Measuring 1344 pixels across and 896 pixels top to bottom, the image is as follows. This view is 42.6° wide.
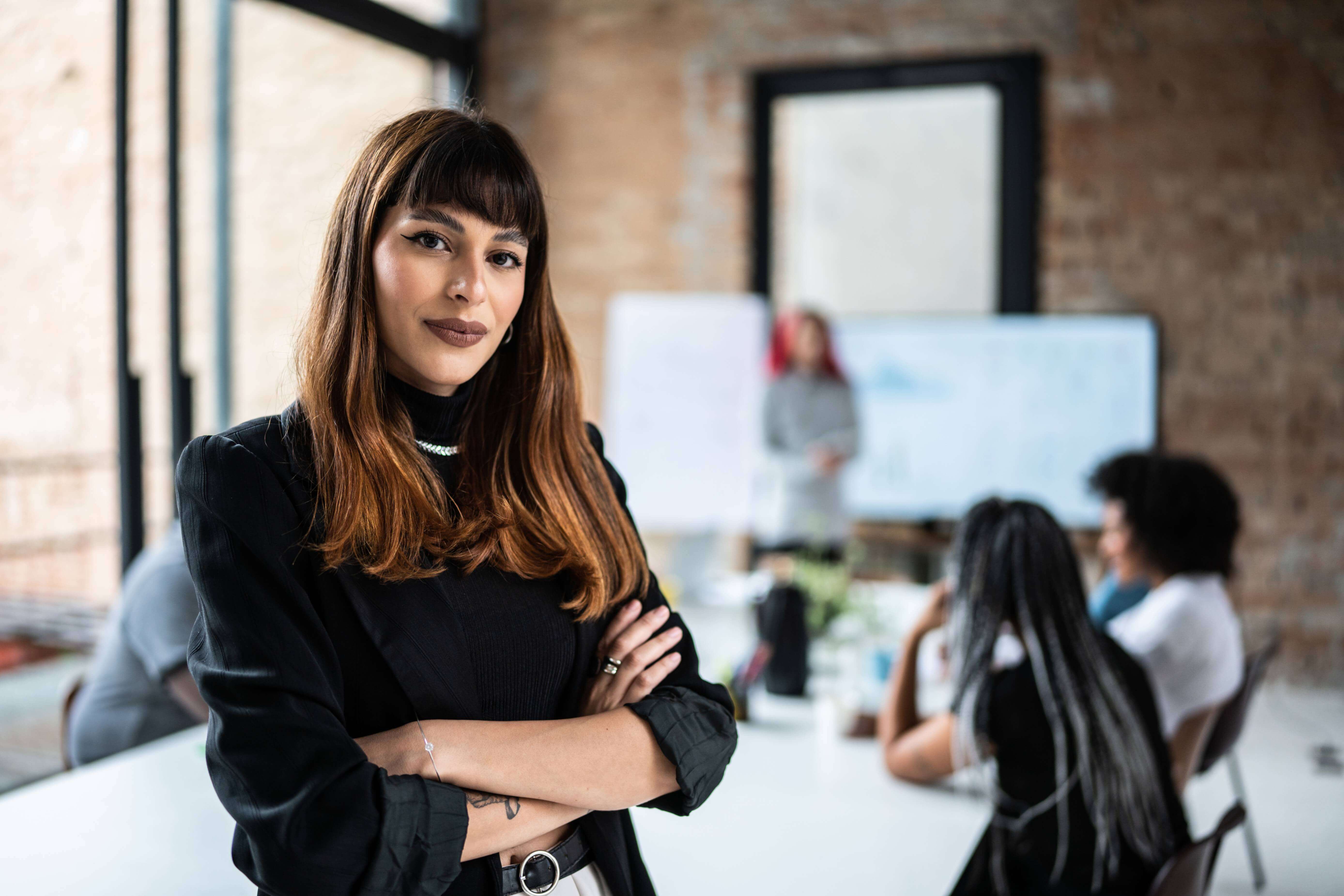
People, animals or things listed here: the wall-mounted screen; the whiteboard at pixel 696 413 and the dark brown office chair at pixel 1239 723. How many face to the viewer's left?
1

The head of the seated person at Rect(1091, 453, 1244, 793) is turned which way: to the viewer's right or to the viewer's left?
to the viewer's left

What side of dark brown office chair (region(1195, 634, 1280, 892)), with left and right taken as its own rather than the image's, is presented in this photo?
left

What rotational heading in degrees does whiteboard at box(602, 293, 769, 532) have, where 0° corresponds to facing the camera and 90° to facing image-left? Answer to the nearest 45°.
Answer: approximately 0°

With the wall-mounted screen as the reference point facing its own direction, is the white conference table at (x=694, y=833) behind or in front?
in front

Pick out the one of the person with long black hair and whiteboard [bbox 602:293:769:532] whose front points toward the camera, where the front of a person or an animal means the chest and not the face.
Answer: the whiteboard

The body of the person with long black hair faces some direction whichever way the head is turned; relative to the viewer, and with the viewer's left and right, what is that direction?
facing away from the viewer and to the left of the viewer

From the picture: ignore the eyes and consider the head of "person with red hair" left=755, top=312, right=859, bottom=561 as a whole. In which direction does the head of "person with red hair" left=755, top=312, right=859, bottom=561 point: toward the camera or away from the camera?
toward the camera

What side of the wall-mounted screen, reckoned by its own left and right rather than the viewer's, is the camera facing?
front
